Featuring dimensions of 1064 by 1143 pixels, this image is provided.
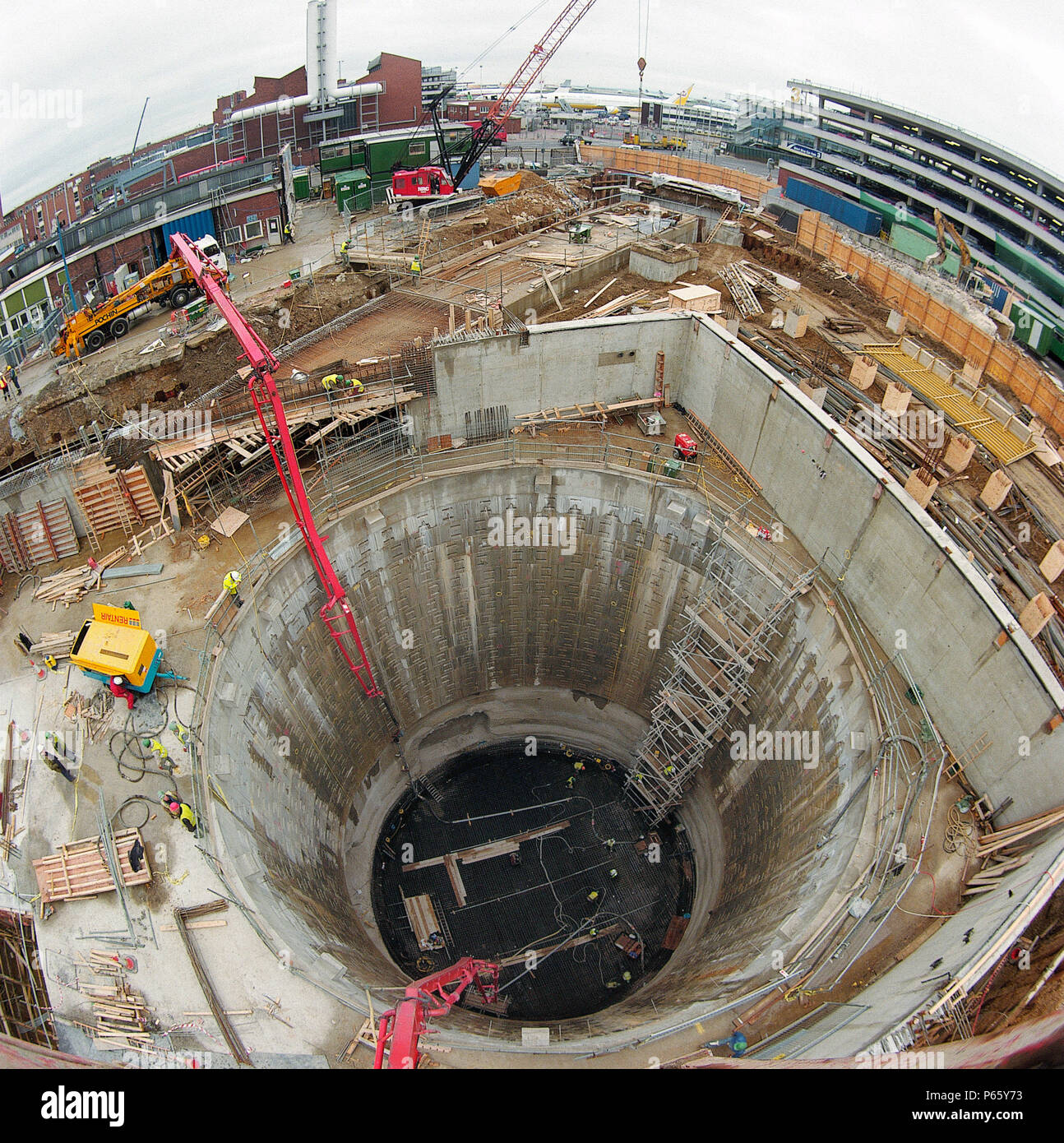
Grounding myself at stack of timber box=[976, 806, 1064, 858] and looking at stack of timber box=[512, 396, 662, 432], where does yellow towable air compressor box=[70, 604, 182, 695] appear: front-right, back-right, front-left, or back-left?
front-left

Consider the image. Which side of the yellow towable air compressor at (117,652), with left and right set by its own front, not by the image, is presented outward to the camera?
right
